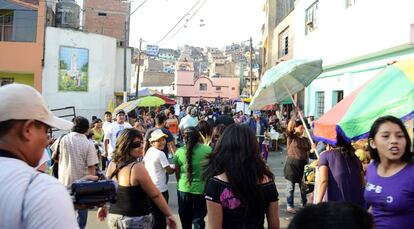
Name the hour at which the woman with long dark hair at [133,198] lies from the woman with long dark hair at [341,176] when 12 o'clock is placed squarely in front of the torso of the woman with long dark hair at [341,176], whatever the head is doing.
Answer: the woman with long dark hair at [133,198] is roughly at 8 o'clock from the woman with long dark hair at [341,176].

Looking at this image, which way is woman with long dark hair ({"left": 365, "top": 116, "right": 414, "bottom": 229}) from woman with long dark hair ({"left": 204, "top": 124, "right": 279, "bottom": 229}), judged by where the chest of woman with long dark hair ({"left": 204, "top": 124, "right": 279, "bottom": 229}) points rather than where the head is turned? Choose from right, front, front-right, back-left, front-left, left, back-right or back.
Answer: right

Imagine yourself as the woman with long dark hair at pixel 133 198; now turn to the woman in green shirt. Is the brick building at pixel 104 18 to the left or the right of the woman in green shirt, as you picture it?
left

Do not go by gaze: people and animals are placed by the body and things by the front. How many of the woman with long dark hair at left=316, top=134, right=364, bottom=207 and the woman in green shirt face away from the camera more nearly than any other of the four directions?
2

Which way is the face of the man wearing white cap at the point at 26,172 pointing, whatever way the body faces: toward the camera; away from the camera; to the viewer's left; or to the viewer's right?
to the viewer's right

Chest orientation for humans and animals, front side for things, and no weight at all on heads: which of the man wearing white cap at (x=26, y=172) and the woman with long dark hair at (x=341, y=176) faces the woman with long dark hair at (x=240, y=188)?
the man wearing white cap

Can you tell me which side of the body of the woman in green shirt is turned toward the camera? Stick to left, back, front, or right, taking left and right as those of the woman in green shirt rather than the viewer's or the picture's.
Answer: back

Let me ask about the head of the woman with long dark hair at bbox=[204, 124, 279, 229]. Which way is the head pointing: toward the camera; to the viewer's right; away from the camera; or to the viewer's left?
away from the camera

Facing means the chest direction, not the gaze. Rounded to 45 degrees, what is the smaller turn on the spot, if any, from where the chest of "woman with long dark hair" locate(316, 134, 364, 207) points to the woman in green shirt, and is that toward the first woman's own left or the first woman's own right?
approximately 90° to the first woman's own left

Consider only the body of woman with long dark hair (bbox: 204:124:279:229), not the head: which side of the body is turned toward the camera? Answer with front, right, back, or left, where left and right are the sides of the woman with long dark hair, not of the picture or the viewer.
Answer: back

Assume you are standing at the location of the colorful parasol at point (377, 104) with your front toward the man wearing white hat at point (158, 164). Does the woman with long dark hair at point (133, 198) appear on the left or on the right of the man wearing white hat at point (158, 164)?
left

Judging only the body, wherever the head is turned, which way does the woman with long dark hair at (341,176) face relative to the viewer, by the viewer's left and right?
facing away from the viewer

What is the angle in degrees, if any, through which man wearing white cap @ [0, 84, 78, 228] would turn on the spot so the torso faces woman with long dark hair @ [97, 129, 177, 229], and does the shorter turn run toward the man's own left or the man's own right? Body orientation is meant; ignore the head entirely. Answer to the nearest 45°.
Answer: approximately 45° to the man's own left

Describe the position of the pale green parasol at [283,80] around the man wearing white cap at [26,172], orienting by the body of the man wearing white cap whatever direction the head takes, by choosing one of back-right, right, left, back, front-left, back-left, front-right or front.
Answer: front

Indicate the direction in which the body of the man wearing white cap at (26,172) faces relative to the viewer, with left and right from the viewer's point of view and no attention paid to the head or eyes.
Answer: facing away from the viewer and to the right of the viewer

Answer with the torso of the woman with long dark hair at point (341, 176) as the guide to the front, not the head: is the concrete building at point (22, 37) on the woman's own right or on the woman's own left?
on the woman's own left
